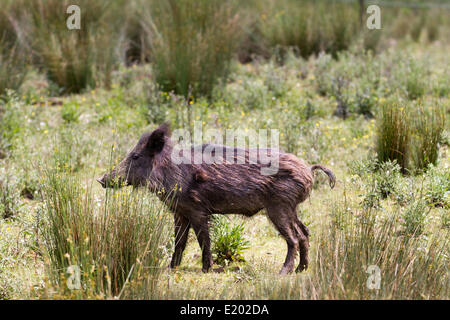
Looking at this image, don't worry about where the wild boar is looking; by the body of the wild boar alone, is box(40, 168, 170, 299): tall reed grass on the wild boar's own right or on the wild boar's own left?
on the wild boar's own left

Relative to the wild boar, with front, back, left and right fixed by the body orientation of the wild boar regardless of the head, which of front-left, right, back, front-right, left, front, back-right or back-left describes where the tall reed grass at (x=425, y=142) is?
back-right

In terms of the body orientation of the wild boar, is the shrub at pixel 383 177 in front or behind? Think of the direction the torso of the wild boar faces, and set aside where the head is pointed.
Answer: behind

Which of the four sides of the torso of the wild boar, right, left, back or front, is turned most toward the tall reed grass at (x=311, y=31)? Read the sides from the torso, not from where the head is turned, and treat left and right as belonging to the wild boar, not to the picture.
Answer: right

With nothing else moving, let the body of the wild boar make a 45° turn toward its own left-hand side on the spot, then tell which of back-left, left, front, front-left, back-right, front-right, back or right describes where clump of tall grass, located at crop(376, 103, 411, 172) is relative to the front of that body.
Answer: back

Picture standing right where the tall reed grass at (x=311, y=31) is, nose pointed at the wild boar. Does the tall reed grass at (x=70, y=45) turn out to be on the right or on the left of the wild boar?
right

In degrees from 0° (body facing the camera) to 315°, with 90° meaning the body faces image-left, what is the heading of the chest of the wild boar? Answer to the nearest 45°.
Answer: approximately 90°

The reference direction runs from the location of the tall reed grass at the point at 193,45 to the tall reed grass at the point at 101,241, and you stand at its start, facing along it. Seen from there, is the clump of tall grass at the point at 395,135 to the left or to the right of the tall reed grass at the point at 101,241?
left

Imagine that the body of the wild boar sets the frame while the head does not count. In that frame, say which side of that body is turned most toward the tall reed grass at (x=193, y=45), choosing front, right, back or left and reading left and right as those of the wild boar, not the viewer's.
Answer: right
